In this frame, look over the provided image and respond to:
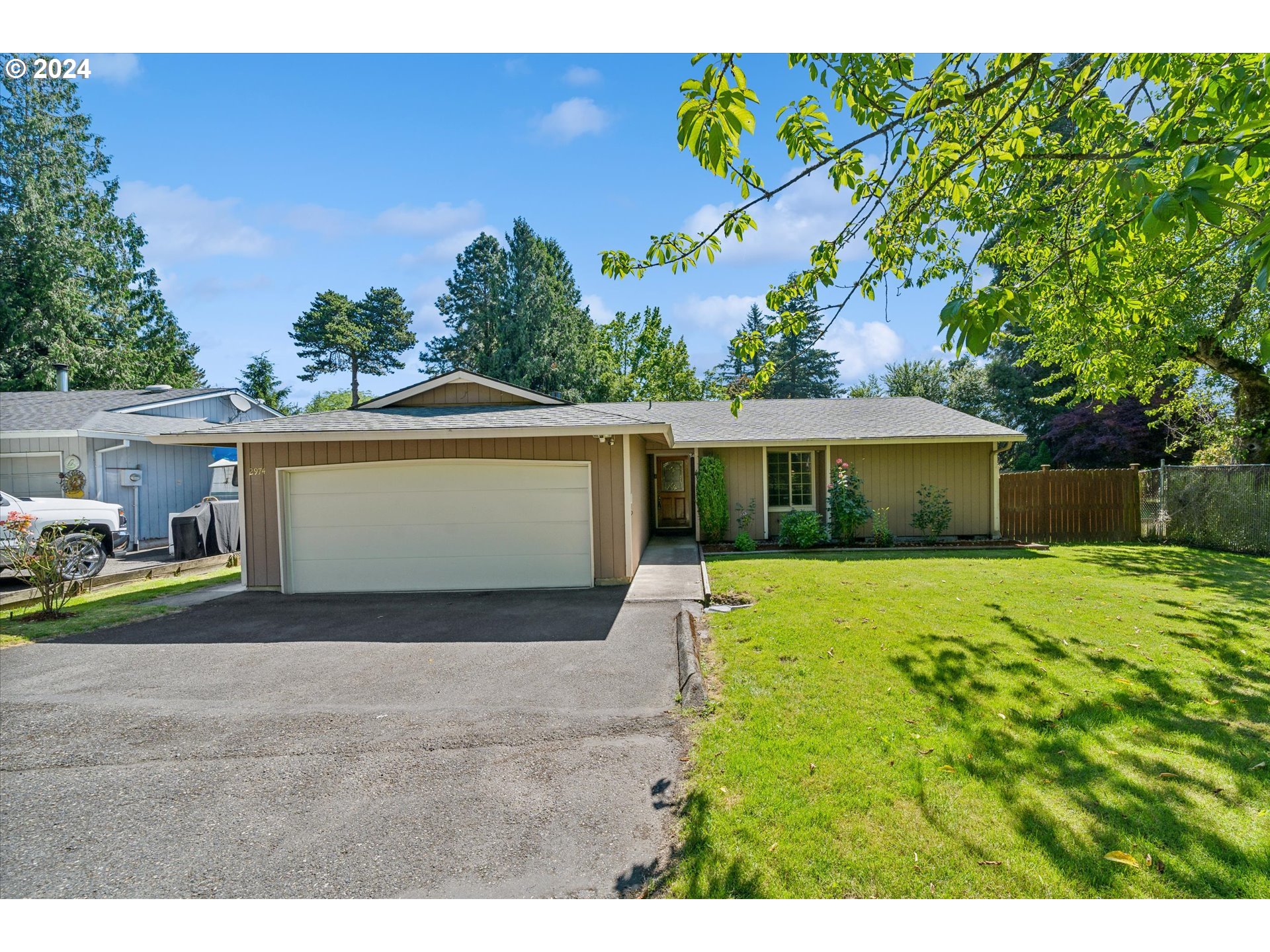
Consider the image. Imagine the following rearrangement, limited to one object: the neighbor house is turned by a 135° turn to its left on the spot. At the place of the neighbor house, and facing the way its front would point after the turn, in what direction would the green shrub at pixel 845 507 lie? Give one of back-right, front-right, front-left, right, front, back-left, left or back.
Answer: front-right

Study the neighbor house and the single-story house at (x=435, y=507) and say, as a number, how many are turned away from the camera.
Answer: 0

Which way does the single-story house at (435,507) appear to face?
toward the camera

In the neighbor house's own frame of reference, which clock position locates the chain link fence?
The chain link fence is roughly at 9 o'clock from the neighbor house.

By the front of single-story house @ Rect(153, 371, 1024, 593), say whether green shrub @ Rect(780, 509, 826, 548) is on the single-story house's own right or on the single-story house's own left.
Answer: on the single-story house's own left

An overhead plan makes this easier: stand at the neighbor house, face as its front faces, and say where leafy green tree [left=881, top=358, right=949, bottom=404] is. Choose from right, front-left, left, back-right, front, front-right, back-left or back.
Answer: back-left

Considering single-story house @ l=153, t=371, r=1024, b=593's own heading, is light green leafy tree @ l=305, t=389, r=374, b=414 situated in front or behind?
behind

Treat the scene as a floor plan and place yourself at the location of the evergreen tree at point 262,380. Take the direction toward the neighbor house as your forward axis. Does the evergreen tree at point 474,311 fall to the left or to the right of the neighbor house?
left

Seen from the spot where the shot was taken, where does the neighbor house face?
facing the viewer and to the left of the viewer

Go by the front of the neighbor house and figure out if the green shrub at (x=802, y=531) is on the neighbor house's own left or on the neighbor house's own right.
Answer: on the neighbor house's own left

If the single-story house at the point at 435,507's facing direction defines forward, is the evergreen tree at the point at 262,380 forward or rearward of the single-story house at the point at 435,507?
rearward

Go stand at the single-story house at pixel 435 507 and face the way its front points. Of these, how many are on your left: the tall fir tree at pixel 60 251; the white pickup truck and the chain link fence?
1
